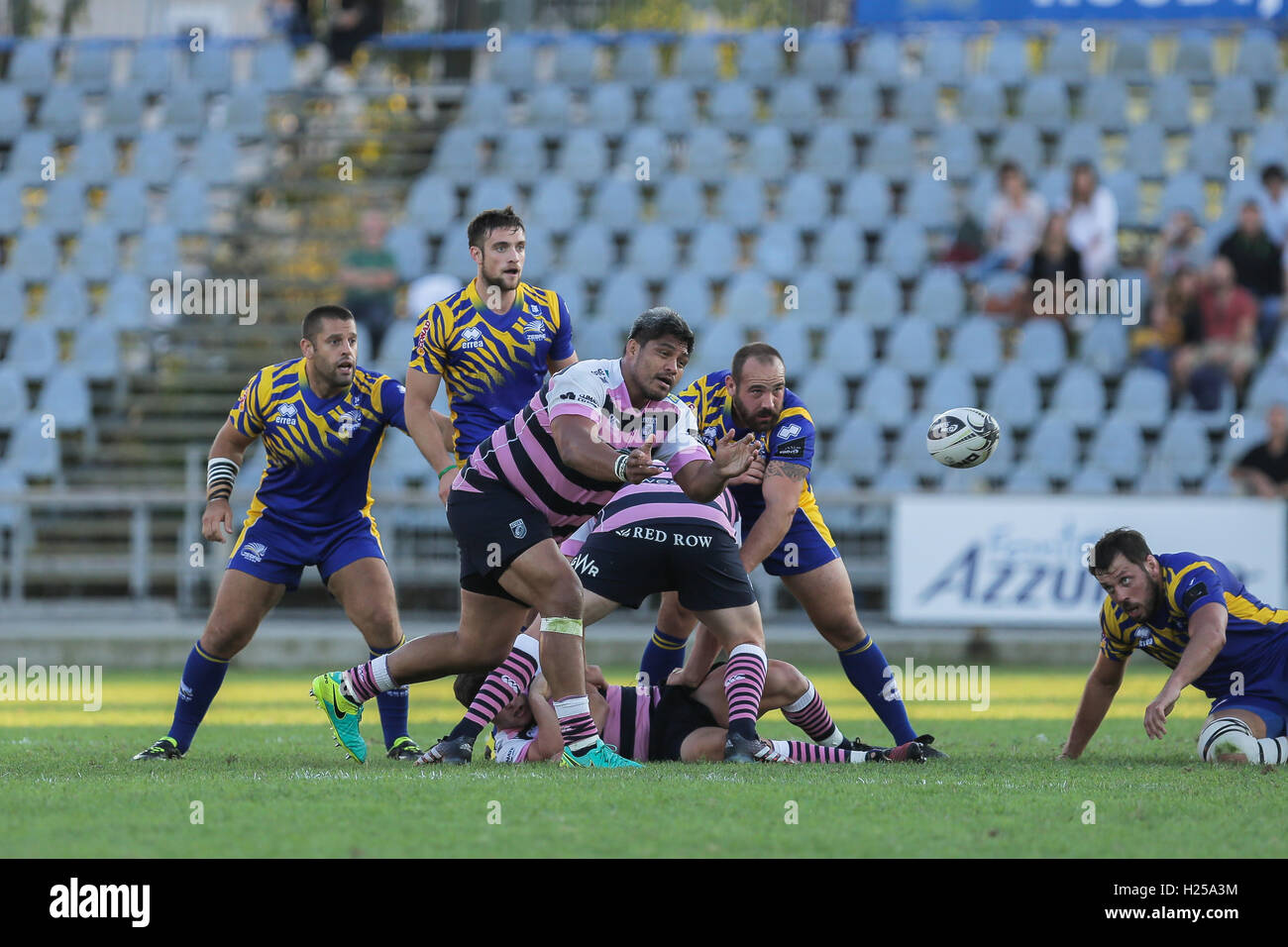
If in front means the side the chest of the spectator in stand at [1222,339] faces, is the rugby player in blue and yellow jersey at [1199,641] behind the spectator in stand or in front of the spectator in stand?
in front

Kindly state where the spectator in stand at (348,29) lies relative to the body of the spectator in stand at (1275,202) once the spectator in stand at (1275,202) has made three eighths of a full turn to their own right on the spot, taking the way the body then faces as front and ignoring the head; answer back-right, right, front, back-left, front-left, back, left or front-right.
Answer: front-left

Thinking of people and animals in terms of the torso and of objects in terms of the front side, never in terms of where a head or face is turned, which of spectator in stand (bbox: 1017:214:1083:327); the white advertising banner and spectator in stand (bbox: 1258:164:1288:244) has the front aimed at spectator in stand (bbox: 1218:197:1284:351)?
spectator in stand (bbox: 1258:164:1288:244)

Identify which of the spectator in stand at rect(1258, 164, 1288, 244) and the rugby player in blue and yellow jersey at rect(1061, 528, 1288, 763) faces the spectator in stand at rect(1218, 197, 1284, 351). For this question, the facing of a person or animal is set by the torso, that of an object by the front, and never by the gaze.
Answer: the spectator in stand at rect(1258, 164, 1288, 244)

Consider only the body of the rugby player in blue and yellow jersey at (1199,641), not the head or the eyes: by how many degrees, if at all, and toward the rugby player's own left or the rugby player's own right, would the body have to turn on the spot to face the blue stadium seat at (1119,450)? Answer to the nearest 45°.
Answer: approximately 135° to the rugby player's own right

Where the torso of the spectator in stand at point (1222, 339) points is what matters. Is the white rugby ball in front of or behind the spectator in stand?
in front

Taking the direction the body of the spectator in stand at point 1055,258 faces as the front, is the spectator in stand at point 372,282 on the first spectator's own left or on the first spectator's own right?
on the first spectator's own right

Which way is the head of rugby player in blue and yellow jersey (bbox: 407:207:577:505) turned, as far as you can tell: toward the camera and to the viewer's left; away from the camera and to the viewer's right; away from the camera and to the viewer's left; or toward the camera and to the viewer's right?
toward the camera and to the viewer's right

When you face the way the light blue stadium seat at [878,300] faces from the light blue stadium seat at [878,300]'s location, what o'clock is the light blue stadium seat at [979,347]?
the light blue stadium seat at [979,347] is roughly at 10 o'clock from the light blue stadium seat at [878,300].

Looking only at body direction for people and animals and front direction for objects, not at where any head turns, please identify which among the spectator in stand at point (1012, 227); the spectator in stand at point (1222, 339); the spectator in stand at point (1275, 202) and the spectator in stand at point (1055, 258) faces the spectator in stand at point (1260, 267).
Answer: the spectator in stand at point (1275, 202)

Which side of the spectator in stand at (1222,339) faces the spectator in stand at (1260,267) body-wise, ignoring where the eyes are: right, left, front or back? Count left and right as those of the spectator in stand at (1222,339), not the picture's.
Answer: back

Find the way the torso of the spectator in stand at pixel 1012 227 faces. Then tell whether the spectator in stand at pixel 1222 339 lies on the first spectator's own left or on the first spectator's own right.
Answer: on the first spectator's own left

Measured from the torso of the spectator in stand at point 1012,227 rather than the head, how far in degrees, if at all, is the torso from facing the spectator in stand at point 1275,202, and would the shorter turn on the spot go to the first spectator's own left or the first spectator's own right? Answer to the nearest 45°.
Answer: approximately 135° to the first spectator's own left
